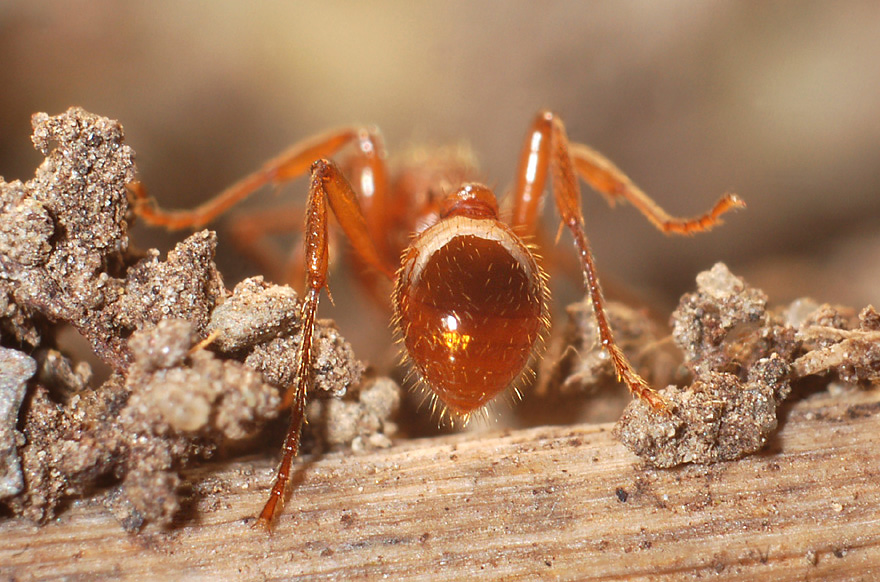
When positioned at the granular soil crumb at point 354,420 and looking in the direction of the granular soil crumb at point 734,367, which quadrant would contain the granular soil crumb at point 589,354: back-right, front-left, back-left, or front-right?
front-left

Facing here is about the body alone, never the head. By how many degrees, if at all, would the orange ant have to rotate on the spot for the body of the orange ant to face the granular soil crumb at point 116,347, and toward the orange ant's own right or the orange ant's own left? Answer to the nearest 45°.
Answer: approximately 90° to the orange ant's own left

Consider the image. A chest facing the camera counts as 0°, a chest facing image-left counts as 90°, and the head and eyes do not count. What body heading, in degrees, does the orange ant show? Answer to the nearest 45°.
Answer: approximately 180°

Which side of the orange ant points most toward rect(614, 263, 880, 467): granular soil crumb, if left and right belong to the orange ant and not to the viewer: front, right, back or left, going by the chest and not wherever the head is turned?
right
